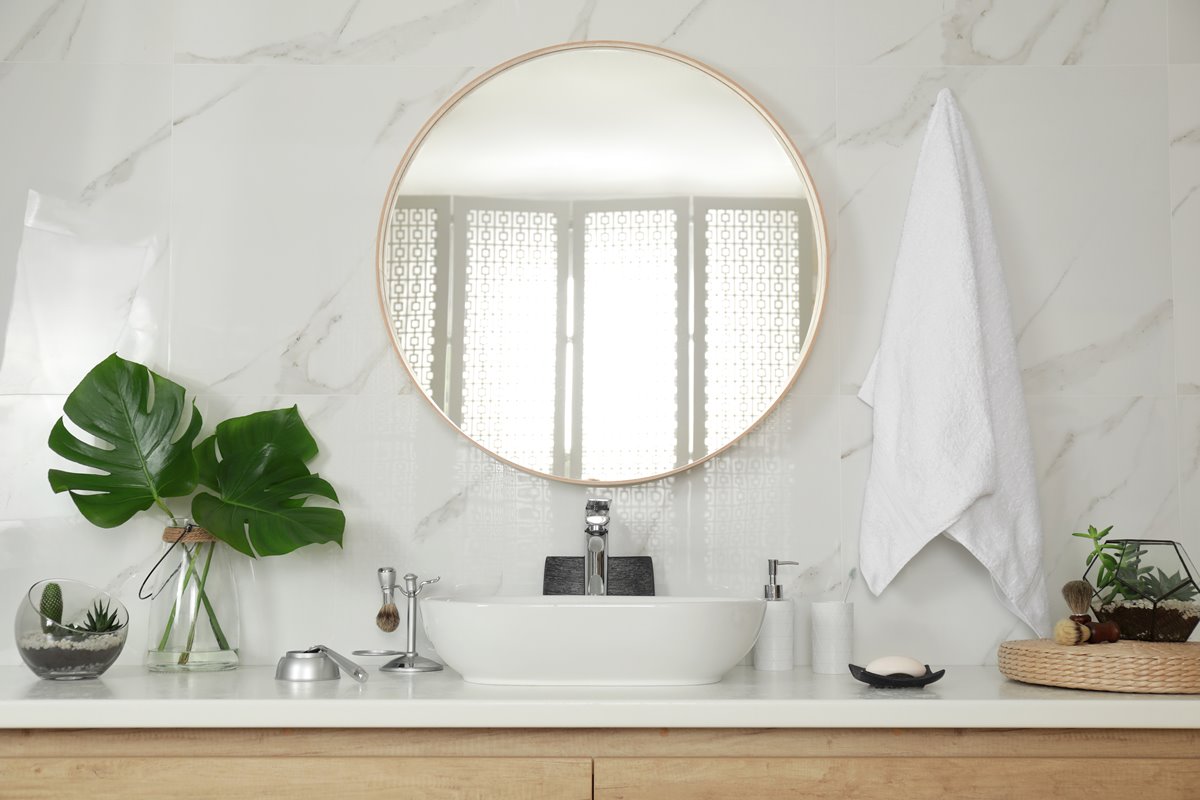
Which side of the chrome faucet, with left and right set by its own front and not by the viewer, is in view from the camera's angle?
front

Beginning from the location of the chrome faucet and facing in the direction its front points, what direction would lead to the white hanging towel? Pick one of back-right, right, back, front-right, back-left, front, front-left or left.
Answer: left

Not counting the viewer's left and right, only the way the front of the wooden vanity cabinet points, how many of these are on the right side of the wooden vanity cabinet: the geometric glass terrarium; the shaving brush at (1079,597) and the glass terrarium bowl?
1

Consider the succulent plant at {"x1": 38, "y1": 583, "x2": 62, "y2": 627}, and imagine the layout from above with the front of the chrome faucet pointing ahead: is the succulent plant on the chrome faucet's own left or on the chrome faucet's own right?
on the chrome faucet's own right

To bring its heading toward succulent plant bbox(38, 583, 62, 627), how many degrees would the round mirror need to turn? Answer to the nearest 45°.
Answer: approximately 90° to its right

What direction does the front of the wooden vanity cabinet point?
toward the camera
